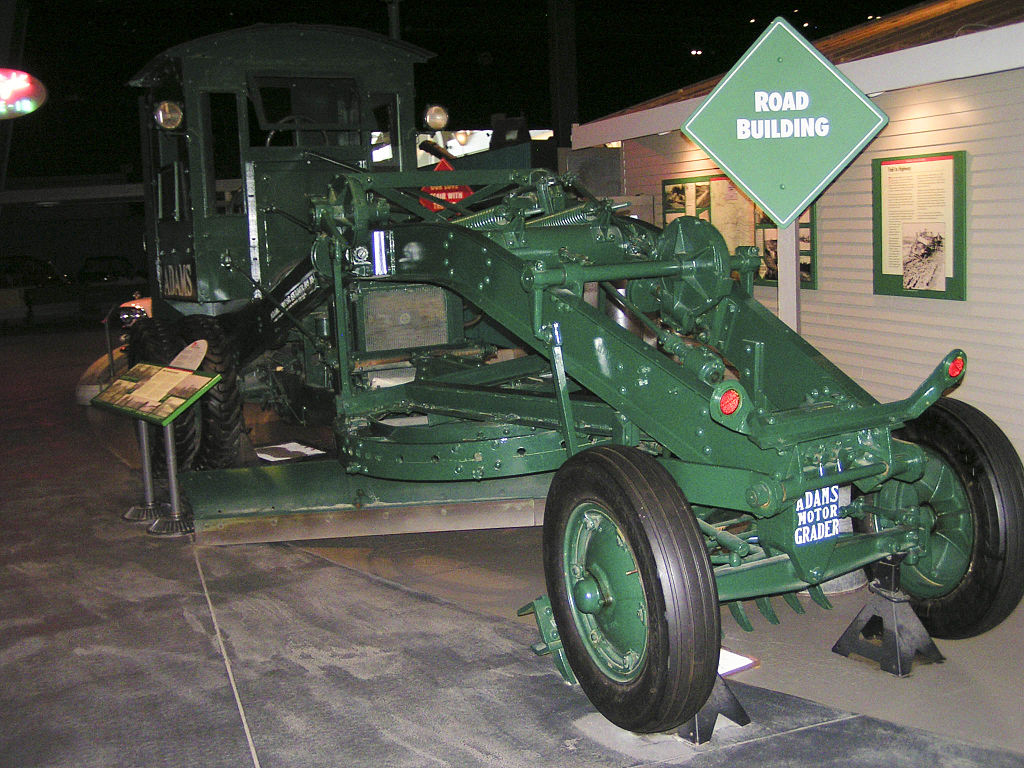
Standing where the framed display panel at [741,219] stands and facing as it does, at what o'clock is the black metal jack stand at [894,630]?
The black metal jack stand is roughly at 10 o'clock from the framed display panel.

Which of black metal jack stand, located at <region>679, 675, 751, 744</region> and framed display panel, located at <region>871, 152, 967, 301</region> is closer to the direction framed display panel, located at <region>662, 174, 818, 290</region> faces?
the black metal jack stand

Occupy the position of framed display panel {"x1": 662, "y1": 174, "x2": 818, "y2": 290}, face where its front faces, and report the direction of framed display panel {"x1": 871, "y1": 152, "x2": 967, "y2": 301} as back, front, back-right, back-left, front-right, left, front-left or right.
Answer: left

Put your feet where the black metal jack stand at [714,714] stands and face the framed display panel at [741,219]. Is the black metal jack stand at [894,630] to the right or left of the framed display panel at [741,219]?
right

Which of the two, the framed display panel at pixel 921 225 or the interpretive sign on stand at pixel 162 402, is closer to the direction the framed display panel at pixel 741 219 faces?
the interpretive sign on stand

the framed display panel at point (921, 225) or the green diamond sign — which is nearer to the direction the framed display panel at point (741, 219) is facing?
the green diamond sign

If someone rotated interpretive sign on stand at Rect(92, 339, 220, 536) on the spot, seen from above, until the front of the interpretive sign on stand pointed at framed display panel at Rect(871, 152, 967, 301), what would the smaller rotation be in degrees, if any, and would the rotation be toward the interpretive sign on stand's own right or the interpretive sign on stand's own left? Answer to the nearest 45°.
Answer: approximately 90° to the interpretive sign on stand's own left

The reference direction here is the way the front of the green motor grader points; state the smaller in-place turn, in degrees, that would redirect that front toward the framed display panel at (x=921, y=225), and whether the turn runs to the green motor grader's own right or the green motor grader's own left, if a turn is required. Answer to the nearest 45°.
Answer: approximately 90° to the green motor grader's own left

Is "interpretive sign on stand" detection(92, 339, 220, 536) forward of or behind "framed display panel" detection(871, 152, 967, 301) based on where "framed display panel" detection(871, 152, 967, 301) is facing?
forward

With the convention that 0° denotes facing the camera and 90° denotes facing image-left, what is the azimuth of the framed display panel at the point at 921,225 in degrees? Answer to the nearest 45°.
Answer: approximately 45°
